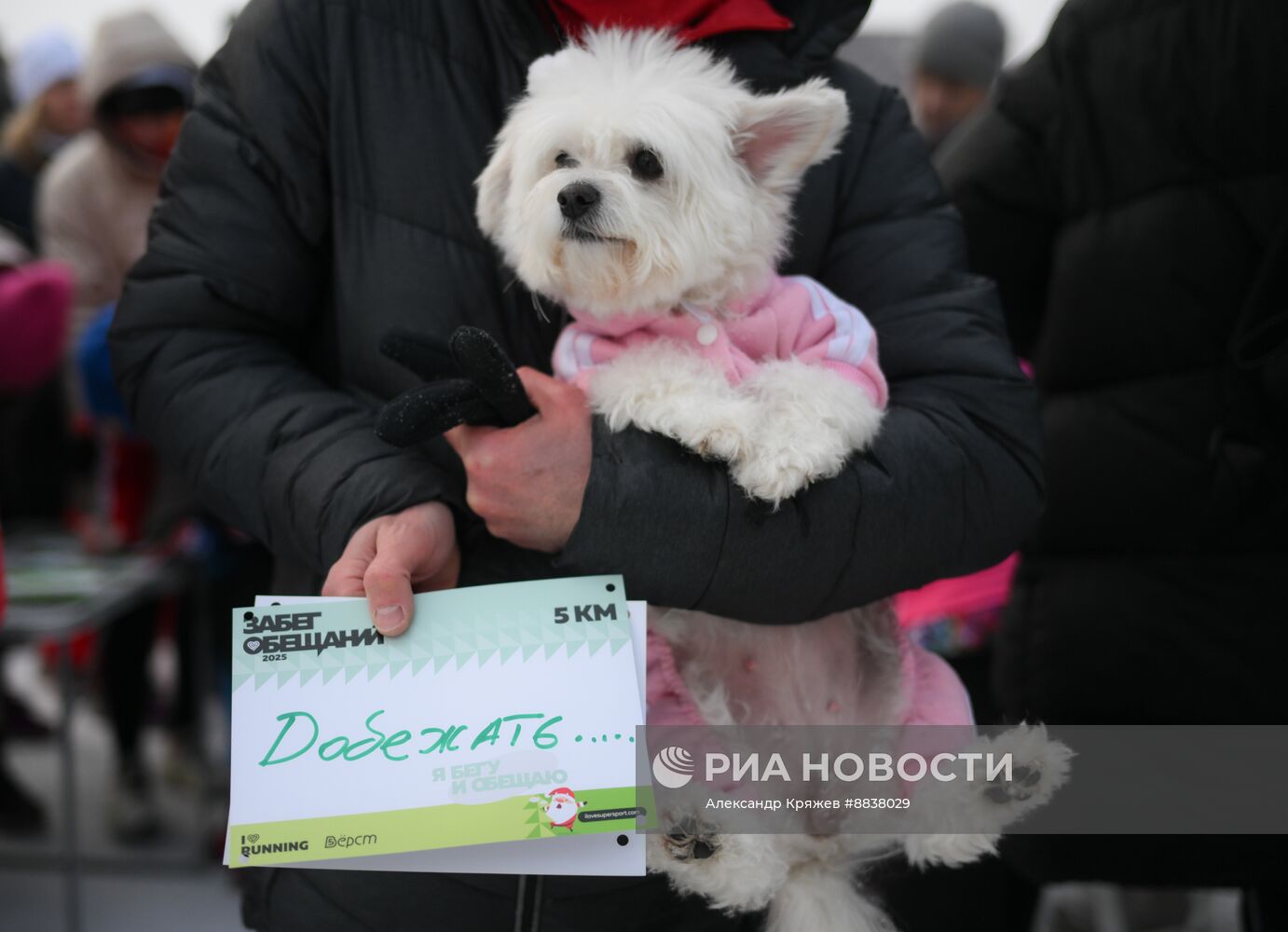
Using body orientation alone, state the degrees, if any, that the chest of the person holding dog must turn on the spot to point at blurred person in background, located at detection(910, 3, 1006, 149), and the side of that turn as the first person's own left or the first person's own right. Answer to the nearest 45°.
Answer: approximately 135° to the first person's own left
